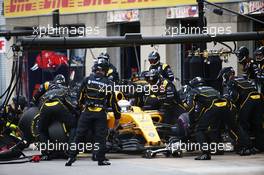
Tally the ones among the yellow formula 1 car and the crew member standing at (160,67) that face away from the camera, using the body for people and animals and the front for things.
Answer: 0

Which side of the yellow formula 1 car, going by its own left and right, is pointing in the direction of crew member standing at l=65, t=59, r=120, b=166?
right

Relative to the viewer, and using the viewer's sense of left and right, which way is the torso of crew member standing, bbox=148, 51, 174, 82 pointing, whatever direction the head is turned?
facing the viewer and to the left of the viewer

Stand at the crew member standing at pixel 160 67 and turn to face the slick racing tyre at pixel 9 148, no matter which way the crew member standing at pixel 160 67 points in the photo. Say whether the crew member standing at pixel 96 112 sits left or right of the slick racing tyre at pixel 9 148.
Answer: left

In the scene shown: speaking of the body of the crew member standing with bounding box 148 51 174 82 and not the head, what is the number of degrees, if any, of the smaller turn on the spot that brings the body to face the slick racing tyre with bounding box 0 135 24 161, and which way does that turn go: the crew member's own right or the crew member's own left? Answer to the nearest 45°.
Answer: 0° — they already face it

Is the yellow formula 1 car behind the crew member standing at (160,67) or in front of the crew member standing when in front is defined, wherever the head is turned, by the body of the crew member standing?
in front

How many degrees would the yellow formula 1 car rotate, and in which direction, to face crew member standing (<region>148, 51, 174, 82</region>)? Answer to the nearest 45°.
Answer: approximately 135° to its left

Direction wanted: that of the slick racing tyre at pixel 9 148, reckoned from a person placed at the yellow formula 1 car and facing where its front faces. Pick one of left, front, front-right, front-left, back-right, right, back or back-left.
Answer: back-right

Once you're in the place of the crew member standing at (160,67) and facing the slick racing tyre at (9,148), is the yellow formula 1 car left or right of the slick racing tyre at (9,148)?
left

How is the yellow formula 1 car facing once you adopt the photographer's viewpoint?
facing the viewer and to the right of the viewer
